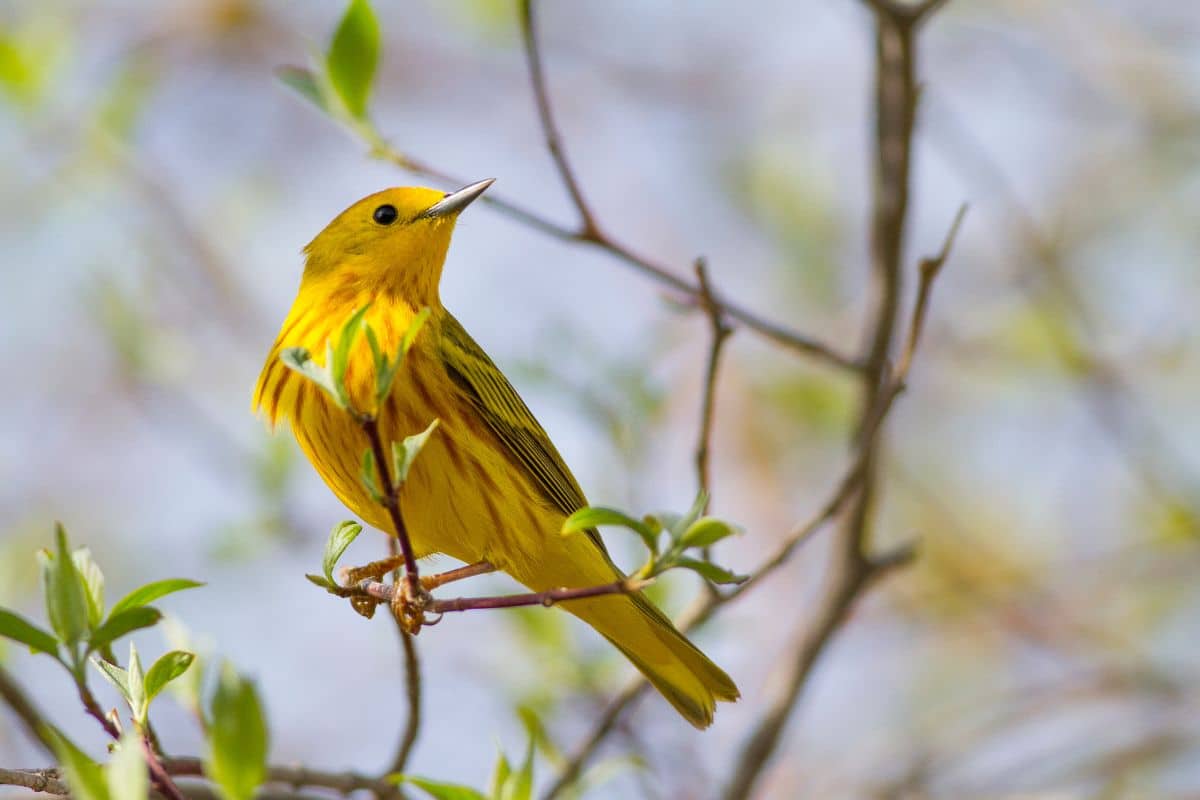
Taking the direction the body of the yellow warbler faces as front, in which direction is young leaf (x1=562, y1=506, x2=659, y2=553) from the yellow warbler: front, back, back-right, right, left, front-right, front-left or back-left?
back-left

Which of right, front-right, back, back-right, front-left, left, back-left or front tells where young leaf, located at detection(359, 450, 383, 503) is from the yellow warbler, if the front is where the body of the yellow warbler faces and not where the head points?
front-left

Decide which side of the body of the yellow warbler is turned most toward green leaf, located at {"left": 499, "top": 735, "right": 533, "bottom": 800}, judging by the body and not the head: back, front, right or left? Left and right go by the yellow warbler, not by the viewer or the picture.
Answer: left

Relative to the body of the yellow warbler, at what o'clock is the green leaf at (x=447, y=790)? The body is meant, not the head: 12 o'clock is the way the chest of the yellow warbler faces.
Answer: The green leaf is roughly at 10 o'clock from the yellow warbler.

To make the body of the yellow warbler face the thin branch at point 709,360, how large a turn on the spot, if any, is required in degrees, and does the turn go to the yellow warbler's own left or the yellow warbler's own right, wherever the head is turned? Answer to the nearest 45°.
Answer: approximately 90° to the yellow warbler's own left

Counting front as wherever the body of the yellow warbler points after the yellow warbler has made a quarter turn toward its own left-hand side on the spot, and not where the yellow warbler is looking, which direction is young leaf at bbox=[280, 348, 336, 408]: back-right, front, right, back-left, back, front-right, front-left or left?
front-right

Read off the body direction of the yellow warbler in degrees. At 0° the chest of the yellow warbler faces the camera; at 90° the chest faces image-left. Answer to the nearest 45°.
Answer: approximately 45°

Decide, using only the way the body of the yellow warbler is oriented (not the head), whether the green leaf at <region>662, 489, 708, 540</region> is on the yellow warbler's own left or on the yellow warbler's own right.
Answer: on the yellow warbler's own left

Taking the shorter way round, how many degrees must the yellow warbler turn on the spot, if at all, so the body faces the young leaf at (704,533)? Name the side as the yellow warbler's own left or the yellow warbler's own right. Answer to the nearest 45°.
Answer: approximately 135° to the yellow warbler's own left
